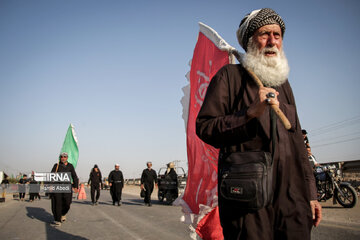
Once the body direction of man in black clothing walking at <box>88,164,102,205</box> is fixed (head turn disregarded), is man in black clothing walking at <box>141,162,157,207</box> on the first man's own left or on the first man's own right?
on the first man's own left

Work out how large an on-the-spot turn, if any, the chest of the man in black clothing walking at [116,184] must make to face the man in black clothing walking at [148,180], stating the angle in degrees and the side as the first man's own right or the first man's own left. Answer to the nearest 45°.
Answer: approximately 45° to the first man's own left

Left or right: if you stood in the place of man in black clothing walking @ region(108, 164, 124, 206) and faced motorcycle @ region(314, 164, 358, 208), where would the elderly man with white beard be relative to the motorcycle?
right

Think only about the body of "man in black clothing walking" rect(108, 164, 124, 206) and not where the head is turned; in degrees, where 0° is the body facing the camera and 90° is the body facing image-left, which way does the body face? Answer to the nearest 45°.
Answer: approximately 0°

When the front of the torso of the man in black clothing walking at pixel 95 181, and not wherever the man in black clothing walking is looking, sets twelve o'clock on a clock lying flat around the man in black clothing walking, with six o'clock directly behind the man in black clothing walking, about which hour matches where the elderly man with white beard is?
The elderly man with white beard is roughly at 12 o'clock from the man in black clothing walking.

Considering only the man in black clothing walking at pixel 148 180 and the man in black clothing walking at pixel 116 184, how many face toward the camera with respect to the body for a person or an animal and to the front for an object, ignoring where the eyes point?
2

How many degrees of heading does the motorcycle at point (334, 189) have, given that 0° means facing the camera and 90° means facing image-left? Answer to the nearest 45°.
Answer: approximately 315°

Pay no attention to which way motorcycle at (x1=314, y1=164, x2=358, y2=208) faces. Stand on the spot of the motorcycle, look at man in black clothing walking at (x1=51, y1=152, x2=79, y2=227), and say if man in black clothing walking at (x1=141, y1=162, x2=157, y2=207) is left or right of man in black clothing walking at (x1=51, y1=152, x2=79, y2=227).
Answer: right
